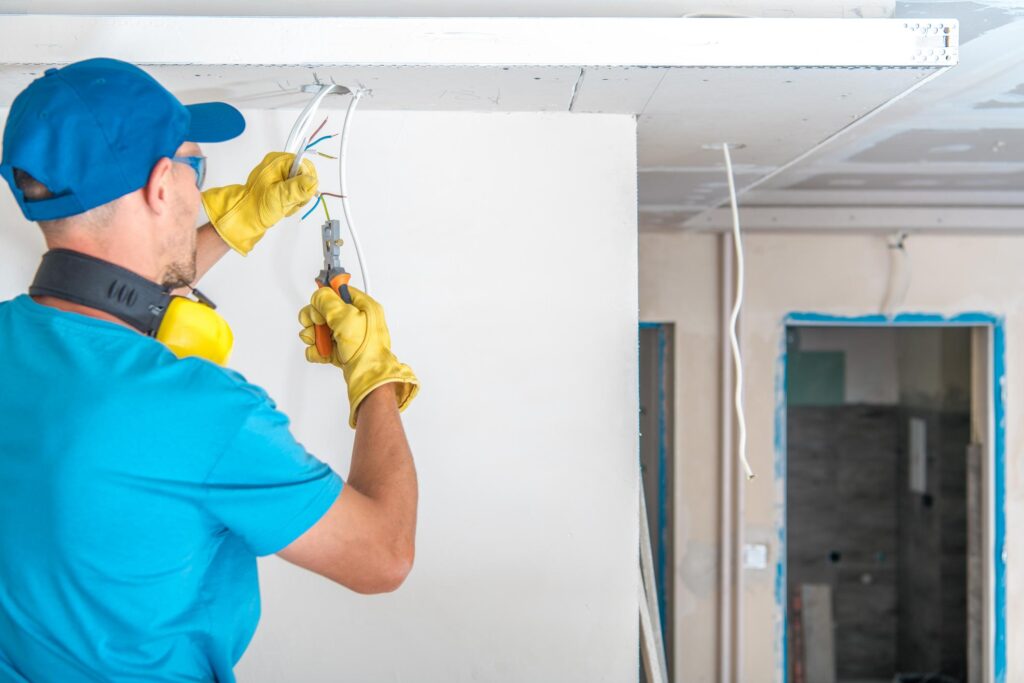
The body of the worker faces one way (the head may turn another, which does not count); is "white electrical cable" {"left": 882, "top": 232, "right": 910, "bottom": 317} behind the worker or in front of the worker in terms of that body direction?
in front

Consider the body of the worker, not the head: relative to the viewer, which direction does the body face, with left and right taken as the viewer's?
facing away from the viewer and to the right of the viewer

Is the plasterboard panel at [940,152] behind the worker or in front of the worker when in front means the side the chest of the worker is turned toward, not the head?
in front

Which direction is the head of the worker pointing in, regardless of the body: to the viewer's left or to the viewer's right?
to the viewer's right
